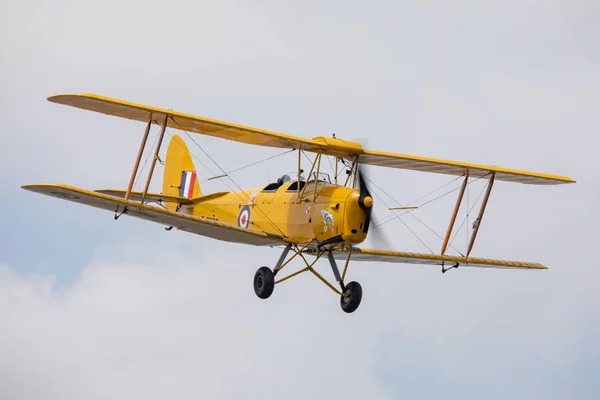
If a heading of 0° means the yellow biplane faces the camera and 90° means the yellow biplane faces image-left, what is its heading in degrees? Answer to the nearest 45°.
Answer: approximately 315°
